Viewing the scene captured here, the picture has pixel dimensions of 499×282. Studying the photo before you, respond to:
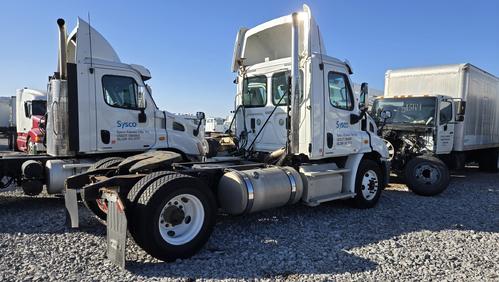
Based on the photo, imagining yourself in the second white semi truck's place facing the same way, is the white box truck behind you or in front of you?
in front

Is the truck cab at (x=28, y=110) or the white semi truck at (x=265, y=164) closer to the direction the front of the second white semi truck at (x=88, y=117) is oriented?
the white semi truck

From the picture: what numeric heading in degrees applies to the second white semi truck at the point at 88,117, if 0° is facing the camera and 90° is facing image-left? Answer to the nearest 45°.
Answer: approximately 270°

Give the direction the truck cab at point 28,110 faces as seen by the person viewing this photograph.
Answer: facing the viewer and to the right of the viewer

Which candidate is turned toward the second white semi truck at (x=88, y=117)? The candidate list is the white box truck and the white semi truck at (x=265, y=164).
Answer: the white box truck

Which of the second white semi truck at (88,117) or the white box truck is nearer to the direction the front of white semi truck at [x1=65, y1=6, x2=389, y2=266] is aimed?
the white box truck

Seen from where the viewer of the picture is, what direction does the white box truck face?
facing the viewer and to the left of the viewer

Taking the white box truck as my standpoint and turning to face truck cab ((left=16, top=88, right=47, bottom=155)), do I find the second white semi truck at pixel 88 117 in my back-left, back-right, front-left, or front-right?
front-left

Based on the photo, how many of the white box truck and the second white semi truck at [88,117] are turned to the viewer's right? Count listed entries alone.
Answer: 1

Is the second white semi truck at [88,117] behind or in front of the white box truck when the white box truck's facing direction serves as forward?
in front

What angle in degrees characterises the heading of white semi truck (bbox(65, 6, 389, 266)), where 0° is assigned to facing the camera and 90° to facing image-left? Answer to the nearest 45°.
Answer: approximately 225°

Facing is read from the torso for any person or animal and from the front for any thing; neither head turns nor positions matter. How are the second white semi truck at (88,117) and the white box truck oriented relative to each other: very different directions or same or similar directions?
very different directions

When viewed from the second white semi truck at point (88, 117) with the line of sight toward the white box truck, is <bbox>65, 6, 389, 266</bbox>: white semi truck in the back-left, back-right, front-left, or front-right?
front-right

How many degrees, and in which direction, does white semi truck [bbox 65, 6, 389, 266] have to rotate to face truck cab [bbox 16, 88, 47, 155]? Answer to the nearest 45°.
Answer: approximately 90° to its left
